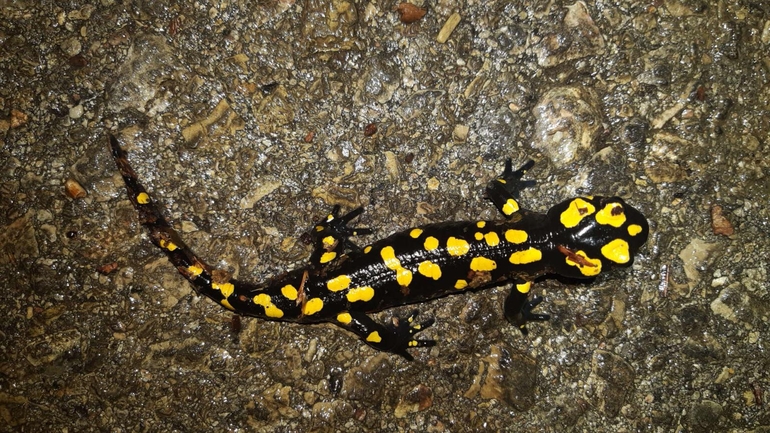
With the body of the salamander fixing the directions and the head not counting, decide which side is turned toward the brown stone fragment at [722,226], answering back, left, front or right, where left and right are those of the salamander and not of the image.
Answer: front

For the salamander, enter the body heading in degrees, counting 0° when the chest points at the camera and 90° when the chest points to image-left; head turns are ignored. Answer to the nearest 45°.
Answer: approximately 270°
